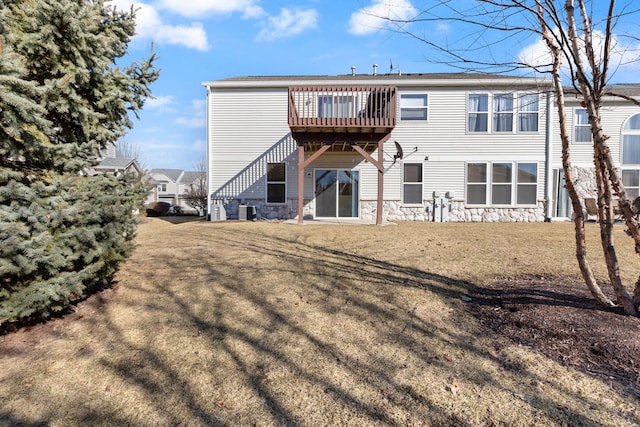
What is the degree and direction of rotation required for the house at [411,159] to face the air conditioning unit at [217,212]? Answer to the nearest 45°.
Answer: approximately 90° to its left

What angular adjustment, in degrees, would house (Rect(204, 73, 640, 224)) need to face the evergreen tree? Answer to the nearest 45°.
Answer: approximately 180°

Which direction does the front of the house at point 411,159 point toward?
away from the camera
